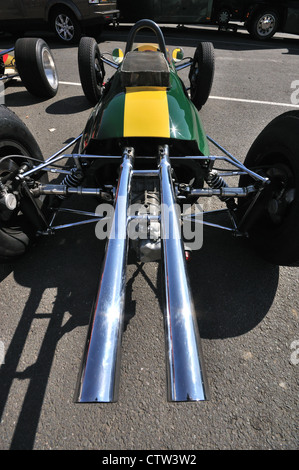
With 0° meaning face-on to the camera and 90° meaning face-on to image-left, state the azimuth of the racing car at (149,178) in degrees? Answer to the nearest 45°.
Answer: approximately 180°

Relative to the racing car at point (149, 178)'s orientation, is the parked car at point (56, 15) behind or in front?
in front
